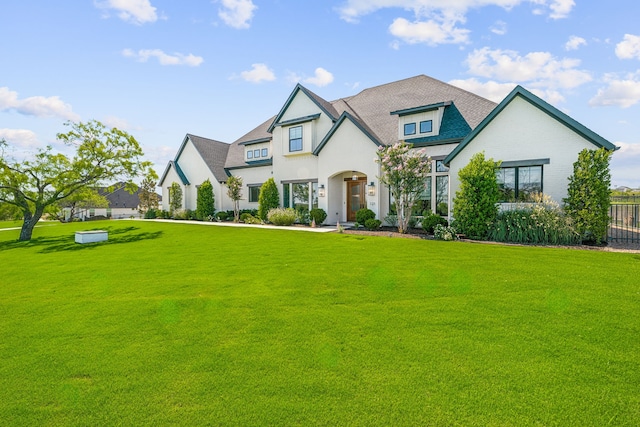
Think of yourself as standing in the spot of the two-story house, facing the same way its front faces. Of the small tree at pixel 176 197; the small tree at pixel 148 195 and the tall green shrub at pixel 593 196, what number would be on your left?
1

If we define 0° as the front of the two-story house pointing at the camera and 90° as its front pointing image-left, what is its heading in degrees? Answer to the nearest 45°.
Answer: approximately 45°

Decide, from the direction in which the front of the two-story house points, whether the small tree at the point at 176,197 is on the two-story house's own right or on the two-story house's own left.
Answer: on the two-story house's own right

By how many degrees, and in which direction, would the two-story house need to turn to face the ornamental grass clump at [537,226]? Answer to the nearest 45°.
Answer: approximately 90° to its left

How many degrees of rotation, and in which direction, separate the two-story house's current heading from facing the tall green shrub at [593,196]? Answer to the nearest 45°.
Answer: approximately 90° to its left

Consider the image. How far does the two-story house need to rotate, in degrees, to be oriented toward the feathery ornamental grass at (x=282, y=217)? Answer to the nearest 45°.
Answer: approximately 45° to its right

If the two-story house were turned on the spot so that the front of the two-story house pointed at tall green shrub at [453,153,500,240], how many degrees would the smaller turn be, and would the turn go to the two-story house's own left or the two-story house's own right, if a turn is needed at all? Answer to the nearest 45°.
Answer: approximately 90° to the two-story house's own left

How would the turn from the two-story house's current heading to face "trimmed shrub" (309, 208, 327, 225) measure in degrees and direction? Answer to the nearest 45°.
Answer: approximately 45° to its right

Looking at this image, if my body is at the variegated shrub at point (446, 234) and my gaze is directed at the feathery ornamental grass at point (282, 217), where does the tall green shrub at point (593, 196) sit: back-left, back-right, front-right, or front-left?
back-right
